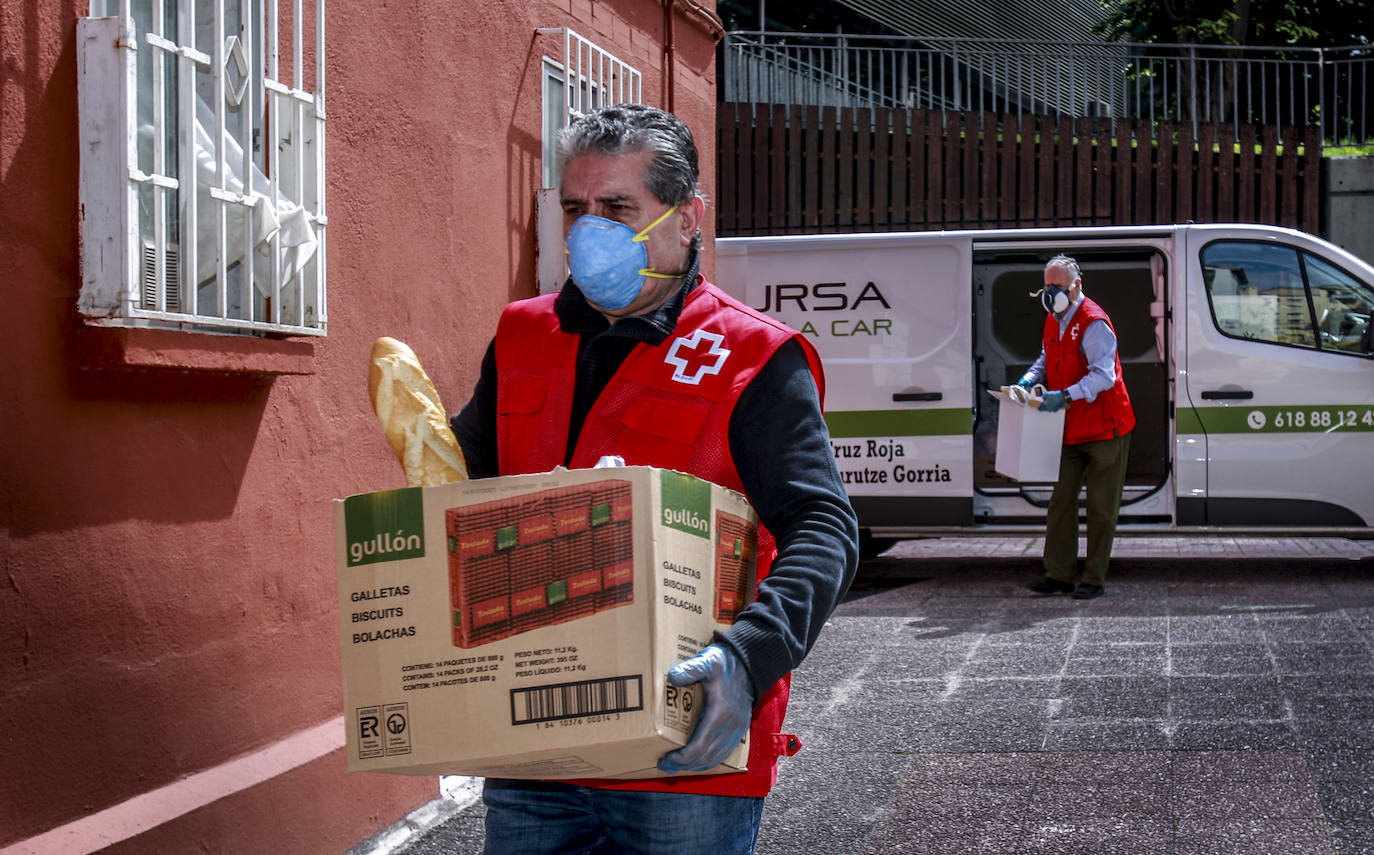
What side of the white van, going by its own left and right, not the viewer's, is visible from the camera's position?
right

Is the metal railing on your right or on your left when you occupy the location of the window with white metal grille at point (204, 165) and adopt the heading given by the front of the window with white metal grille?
on your left

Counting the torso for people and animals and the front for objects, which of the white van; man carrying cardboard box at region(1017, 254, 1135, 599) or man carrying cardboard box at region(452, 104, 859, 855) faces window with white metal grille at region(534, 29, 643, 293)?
man carrying cardboard box at region(1017, 254, 1135, 599)

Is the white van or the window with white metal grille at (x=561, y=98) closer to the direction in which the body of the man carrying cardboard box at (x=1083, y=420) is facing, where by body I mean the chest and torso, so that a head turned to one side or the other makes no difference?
the window with white metal grille

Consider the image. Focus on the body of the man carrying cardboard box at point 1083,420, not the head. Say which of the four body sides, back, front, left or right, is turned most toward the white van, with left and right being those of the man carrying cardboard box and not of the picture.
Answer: back

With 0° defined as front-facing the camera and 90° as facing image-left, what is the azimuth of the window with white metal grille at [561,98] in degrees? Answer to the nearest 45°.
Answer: approximately 315°

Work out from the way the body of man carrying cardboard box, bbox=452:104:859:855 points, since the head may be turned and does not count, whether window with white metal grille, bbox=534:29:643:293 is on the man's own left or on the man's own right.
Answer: on the man's own right

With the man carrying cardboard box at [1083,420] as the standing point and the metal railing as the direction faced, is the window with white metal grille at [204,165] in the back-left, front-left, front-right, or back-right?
back-left

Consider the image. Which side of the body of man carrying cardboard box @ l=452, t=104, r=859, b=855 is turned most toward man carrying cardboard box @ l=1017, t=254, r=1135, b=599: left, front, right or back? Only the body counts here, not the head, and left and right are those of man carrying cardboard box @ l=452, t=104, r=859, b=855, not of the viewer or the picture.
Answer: back

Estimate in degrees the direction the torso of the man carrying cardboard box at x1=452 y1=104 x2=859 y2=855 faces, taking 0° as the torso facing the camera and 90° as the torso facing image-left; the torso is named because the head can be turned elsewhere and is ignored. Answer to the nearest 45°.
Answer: approximately 45°

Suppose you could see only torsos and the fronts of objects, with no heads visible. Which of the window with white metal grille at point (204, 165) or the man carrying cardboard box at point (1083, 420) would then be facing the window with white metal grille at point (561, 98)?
the man carrying cardboard box
